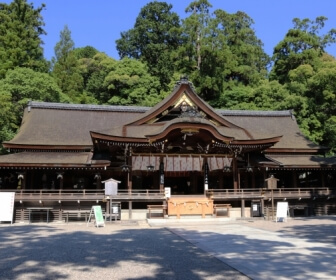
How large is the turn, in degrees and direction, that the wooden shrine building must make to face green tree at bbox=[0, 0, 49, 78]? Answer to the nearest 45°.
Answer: approximately 135° to its right

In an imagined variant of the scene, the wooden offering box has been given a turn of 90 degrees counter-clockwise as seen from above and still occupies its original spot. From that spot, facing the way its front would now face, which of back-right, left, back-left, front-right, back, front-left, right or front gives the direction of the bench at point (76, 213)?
back

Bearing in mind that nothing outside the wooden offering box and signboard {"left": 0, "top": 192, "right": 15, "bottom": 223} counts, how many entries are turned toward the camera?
2

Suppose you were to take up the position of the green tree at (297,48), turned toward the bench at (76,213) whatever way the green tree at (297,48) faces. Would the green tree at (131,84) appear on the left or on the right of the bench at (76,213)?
right

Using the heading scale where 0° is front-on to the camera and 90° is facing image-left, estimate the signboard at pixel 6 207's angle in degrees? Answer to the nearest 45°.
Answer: approximately 0°

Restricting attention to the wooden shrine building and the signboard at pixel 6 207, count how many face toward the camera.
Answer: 2

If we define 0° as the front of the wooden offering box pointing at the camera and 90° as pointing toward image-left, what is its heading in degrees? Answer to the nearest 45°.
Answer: approximately 0°

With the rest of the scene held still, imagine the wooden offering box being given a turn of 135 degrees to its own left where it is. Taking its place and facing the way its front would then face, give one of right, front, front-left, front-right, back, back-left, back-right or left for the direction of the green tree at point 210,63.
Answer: front-left
